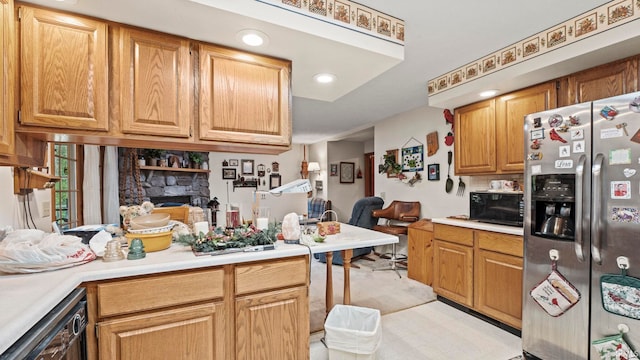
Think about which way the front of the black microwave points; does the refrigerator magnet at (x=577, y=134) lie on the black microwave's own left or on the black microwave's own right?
on the black microwave's own left

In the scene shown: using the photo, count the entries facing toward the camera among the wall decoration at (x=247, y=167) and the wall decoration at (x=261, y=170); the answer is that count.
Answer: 2

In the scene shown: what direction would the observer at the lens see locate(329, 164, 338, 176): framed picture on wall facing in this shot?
facing the viewer

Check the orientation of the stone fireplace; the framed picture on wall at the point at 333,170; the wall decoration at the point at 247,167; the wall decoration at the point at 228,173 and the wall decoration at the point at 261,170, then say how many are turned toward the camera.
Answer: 5

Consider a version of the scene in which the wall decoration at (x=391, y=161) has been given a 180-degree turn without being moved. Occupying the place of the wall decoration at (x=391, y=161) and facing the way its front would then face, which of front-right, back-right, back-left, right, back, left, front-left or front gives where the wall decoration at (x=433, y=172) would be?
right

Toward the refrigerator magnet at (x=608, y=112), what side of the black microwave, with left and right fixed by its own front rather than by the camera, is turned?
left

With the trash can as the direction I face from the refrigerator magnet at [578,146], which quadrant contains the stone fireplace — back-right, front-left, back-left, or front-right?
front-right

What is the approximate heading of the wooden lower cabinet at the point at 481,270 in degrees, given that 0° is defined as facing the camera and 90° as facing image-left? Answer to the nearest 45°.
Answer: approximately 45°

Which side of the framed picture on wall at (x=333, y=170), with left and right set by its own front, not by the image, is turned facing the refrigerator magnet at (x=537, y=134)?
front

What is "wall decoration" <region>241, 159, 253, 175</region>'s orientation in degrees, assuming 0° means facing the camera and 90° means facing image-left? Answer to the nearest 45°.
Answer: approximately 0°

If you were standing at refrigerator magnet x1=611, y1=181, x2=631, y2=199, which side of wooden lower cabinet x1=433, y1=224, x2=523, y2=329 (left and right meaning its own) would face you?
left

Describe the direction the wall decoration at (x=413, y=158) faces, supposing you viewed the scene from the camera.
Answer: facing the viewer and to the left of the viewer

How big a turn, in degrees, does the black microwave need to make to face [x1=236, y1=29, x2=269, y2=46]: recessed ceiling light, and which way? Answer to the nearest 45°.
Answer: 0° — it already faces it

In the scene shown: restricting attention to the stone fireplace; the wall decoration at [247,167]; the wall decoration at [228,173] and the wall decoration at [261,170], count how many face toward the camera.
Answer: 4

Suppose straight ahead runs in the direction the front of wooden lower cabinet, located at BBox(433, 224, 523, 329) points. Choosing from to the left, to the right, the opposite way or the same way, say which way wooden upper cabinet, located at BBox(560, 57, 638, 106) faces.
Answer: the same way

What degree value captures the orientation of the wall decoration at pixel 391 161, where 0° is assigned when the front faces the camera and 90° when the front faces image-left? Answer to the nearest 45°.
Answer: approximately 45°

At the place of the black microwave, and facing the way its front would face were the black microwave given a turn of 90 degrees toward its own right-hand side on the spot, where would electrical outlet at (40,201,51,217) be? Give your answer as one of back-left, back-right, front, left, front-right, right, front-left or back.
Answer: left
